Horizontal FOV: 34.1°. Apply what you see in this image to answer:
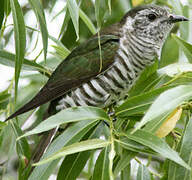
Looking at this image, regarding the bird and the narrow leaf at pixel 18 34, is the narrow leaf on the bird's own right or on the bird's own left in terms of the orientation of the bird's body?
on the bird's own right

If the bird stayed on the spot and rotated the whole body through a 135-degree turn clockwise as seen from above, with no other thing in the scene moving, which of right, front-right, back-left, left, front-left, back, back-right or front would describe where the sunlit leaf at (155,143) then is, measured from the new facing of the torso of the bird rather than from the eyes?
back-left

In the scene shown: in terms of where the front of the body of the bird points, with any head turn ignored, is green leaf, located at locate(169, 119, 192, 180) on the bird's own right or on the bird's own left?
on the bird's own right

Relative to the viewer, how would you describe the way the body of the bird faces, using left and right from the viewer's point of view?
facing to the right of the viewer

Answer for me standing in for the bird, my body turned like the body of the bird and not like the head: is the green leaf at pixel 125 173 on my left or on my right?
on my right
